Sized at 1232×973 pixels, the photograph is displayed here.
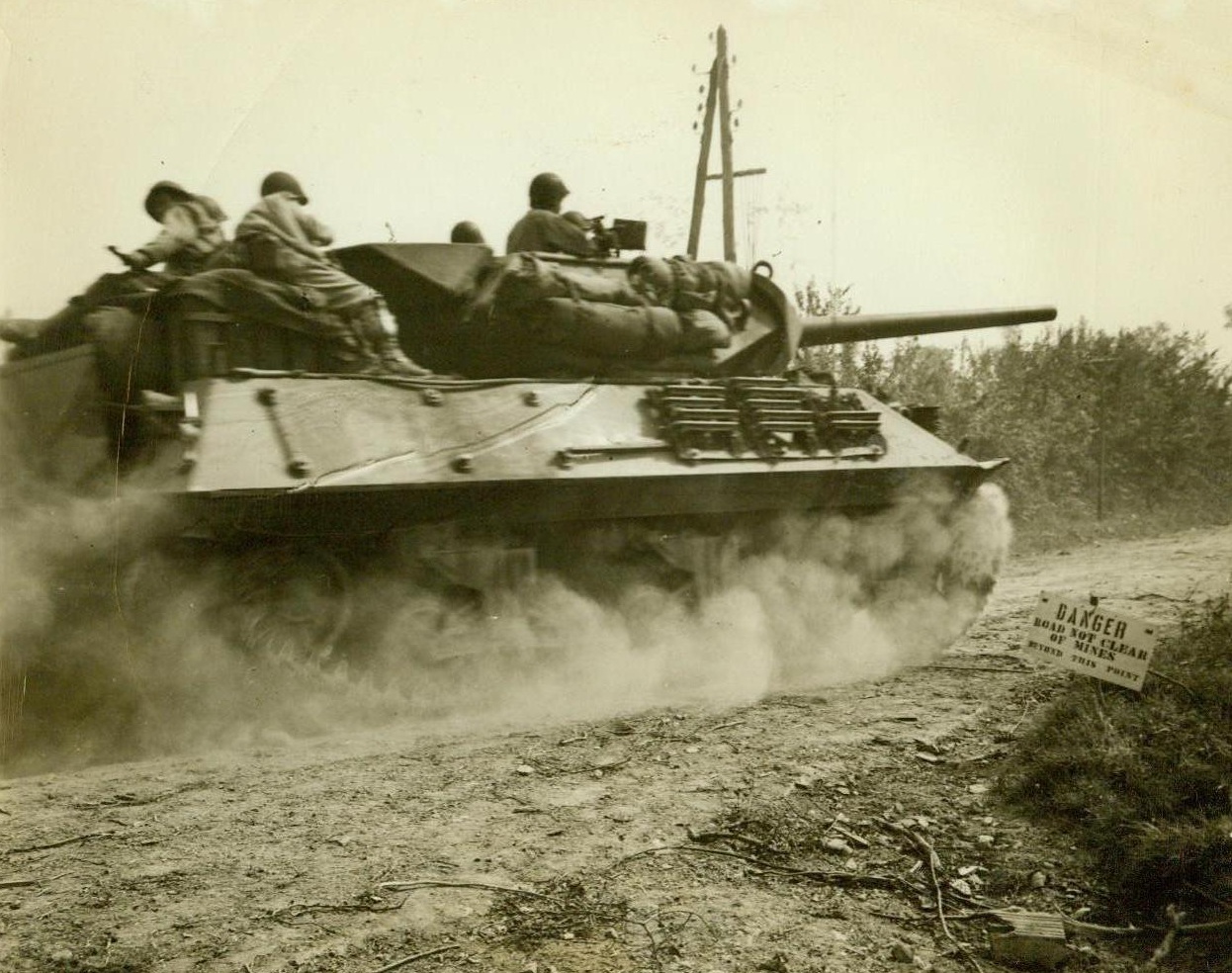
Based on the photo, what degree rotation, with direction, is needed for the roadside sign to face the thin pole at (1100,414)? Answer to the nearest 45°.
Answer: approximately 180°

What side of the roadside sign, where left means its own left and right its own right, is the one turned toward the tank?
right

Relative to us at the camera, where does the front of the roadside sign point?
facing the viewer

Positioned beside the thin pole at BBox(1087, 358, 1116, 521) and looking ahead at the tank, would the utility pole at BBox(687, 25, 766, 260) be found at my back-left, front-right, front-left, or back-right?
front-right
